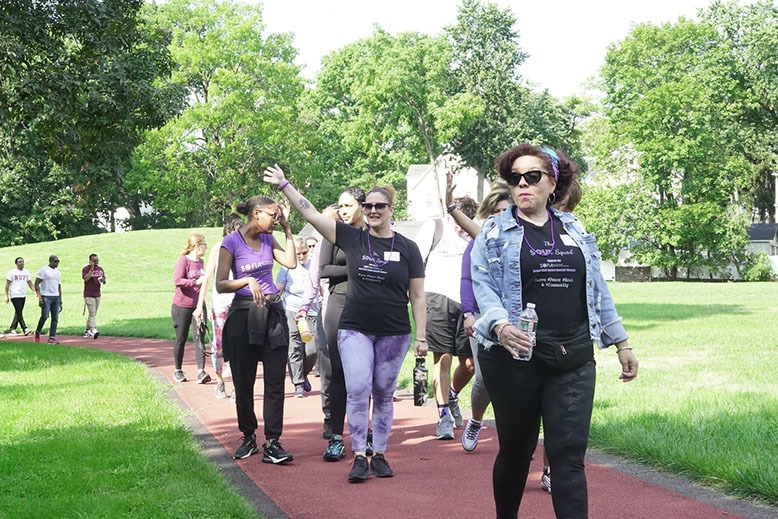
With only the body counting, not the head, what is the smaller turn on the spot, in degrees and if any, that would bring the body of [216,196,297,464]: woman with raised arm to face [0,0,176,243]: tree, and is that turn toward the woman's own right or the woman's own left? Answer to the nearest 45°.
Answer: approximately 180°

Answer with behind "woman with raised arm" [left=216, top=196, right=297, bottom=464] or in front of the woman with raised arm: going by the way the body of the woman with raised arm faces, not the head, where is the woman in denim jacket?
in front

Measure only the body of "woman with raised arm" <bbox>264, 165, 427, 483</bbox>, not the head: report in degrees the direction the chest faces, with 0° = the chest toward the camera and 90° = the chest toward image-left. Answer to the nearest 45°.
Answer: approximately 0°

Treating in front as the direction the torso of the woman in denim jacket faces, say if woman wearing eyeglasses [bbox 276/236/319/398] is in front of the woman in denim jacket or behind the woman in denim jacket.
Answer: behind

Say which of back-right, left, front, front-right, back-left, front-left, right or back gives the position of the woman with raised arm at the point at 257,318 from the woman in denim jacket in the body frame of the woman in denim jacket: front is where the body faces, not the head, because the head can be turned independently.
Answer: back-right

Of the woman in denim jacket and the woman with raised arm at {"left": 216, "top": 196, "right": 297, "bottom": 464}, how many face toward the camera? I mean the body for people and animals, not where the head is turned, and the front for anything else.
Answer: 2

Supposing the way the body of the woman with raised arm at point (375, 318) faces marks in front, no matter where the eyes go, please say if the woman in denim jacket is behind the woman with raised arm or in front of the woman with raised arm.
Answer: in front

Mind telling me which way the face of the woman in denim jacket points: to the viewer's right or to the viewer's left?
to the viewer's left

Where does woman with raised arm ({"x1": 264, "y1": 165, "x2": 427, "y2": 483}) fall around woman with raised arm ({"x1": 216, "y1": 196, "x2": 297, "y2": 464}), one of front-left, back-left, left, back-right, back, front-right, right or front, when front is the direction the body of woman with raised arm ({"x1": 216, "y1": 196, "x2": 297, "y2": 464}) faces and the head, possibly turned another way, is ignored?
front-left

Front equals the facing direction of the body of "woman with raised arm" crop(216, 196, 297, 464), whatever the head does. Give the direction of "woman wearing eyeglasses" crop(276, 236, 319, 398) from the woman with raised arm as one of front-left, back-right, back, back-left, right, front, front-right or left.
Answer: back
